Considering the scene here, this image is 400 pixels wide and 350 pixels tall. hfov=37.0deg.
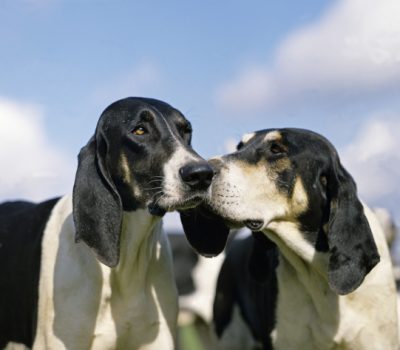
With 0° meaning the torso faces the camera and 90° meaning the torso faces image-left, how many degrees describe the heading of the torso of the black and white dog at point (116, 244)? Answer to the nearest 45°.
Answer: approximately 315°

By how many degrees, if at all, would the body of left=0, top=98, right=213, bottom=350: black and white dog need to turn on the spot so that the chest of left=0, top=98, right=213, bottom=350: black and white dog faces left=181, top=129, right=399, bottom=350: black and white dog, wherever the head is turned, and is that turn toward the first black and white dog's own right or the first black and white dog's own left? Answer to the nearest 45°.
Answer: approximately 45° to the first black and white dog's own left
